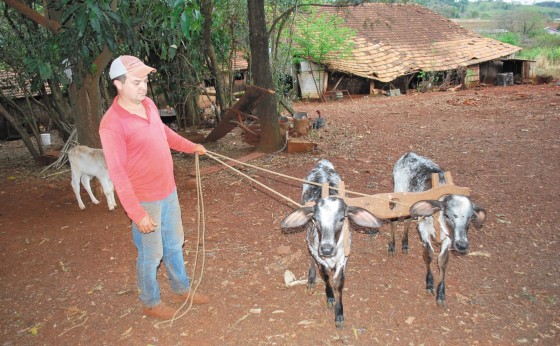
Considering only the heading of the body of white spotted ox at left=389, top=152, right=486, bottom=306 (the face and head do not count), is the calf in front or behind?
behind

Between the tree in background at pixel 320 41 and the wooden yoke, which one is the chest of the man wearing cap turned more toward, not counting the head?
the wooden yoke

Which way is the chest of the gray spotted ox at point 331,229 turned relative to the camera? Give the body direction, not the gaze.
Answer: toward the camera

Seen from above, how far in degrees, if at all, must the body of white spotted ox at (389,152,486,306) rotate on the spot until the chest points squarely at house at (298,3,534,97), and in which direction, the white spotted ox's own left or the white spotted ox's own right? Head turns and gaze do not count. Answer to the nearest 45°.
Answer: approximately 135° to the white spotted ox's own left

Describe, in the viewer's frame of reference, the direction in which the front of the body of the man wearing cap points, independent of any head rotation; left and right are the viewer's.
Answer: facing the viewer and to the right of the viewer

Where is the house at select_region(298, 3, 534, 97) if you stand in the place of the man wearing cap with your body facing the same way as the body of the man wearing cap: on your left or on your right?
on your left

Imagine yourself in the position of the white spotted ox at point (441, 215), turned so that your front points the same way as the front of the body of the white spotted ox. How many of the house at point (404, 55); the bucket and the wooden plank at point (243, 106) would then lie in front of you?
0

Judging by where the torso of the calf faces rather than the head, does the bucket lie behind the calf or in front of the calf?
in front

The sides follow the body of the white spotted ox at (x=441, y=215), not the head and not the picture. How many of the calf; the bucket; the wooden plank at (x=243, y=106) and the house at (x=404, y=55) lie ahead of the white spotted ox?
0

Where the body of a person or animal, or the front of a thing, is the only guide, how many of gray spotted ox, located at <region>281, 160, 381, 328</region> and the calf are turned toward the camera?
1

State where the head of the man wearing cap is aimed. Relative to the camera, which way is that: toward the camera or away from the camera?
toward the camera

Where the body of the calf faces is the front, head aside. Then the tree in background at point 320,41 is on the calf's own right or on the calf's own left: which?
on the calf's own left

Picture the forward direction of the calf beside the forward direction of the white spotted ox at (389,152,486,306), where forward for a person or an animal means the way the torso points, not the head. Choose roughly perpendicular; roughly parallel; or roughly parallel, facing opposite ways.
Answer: roughly perpendicular

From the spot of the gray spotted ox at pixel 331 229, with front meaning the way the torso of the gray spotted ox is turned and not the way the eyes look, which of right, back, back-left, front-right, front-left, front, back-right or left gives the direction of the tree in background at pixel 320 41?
back
